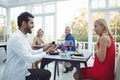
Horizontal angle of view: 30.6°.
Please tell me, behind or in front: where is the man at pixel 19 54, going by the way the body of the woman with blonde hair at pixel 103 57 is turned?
in front

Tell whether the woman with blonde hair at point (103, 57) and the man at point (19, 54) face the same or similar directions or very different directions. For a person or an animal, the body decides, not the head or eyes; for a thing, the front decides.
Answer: very different directions

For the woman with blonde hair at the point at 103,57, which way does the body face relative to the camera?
to the viewer's left

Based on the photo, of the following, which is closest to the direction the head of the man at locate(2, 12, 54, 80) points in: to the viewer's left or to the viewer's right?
to the viewer's right

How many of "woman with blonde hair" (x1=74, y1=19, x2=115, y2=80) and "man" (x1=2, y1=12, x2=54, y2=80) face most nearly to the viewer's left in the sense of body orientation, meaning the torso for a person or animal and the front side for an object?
1

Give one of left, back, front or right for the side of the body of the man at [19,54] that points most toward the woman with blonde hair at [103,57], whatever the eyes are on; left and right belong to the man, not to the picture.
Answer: front

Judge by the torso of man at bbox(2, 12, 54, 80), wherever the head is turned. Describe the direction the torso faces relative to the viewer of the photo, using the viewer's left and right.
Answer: facing to the right of the viewer

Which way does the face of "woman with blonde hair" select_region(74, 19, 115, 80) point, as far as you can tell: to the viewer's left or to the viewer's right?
to the viewer's left
